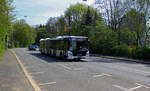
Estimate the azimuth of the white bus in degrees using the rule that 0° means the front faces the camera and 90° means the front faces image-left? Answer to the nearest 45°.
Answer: approximately 315°

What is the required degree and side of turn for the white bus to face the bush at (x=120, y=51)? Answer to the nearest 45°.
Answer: approximately 90° to its left

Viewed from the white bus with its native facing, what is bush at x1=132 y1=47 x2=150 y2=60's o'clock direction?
The bush is roughly at 10 o'clock from the white bus.
